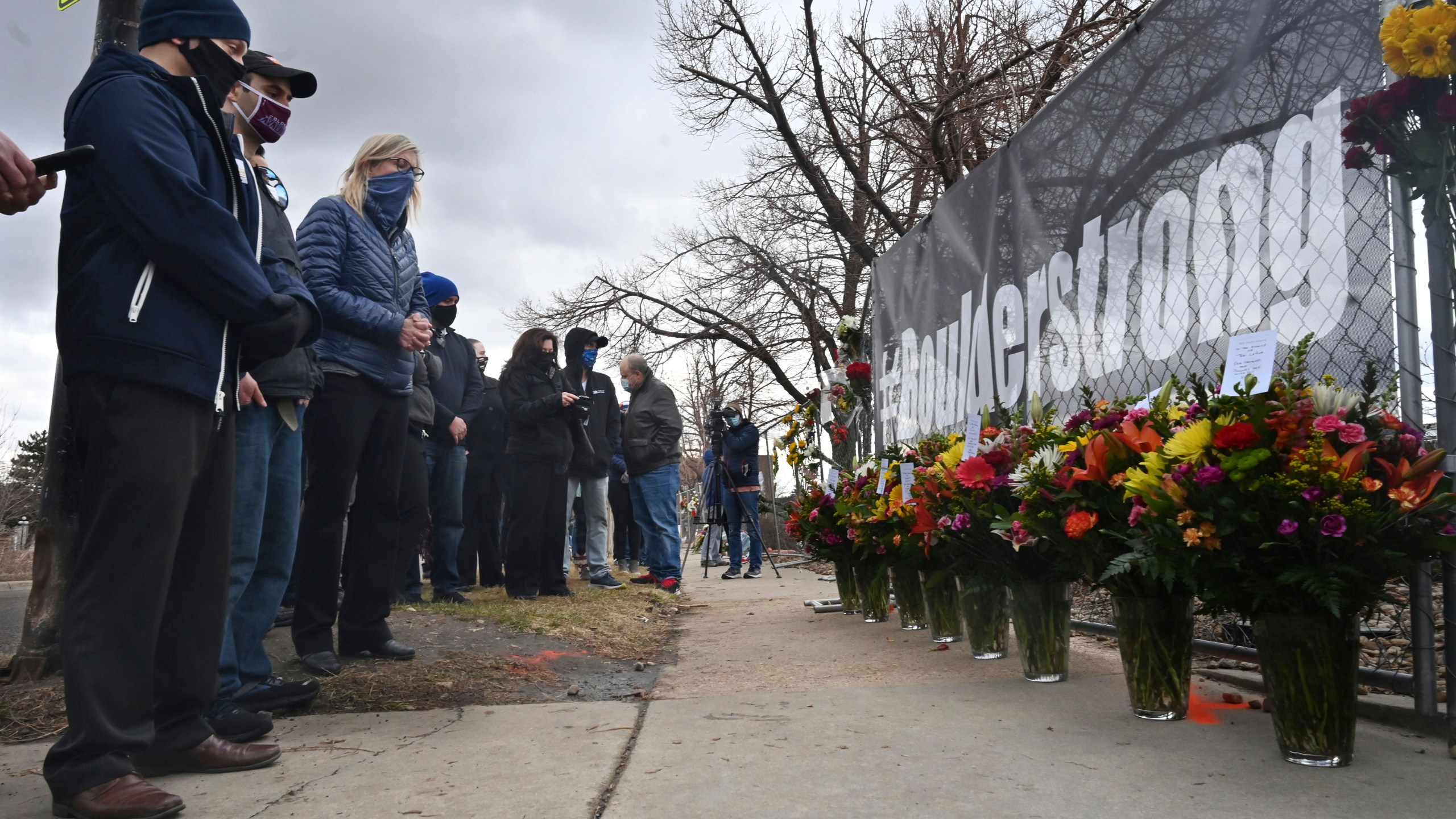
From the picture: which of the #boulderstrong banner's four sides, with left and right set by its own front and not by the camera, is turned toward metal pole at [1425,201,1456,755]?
left

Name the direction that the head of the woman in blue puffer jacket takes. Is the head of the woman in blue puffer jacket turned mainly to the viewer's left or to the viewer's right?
to the viewer's right

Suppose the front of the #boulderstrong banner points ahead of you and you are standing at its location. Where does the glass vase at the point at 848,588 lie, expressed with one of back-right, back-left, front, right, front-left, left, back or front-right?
right

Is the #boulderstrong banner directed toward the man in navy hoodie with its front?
yes

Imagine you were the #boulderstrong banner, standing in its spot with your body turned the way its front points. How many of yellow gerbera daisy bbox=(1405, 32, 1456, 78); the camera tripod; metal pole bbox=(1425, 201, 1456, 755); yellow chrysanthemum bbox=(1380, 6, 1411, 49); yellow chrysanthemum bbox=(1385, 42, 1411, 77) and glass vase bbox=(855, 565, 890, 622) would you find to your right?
2

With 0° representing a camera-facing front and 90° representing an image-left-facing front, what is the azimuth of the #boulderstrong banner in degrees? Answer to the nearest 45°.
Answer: approximately 45°

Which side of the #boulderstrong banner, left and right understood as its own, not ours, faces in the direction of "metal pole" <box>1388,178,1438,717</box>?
left

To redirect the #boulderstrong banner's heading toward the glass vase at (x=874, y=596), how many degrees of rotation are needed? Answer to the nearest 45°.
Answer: approximately 90° to its right

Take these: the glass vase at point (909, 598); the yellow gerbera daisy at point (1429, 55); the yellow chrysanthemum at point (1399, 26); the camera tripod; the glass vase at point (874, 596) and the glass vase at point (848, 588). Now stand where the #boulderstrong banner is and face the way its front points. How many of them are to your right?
4

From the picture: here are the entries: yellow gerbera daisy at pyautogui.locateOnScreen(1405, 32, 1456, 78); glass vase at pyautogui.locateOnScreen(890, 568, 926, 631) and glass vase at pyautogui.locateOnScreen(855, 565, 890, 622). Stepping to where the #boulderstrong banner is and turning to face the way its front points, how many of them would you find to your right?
2

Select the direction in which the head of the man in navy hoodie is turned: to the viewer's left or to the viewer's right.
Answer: to the viewer's right
